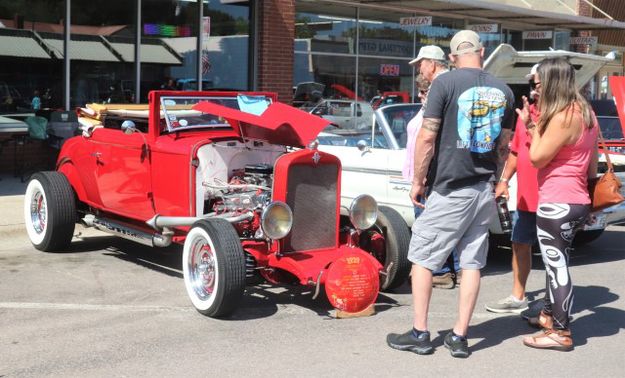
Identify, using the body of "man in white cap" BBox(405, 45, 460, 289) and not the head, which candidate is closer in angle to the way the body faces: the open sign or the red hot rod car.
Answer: the red hot rod car

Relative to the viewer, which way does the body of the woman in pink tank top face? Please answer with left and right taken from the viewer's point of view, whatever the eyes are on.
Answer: facing away from the viewer and to the left of the viewer

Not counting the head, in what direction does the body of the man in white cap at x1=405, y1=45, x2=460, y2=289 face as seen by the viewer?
to the viewer's left

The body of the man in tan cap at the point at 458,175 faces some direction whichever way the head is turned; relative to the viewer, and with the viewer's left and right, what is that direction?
facing away from the viewer and to the left of the viewer

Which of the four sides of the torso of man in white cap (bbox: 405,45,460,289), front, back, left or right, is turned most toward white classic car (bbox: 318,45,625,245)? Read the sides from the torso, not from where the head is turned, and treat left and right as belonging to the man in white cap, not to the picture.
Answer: right

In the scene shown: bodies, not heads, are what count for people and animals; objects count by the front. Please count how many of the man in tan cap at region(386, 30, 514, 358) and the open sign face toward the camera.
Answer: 1

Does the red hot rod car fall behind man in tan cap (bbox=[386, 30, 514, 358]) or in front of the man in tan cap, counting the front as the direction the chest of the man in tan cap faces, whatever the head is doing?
in front

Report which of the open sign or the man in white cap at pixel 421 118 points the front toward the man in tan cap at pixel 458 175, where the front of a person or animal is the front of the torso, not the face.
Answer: the open sign

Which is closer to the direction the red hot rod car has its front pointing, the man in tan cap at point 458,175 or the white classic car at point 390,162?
the man in tan cap

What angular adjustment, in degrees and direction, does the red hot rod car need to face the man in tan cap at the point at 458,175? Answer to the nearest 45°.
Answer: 0° — it already faces them

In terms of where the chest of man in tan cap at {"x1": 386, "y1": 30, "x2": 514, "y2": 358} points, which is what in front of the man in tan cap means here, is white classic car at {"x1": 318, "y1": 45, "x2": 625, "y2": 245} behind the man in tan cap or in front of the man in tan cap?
in front

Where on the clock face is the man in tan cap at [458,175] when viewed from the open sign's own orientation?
The man in tan cap is roughly at 12 o'clock from the open sign.
